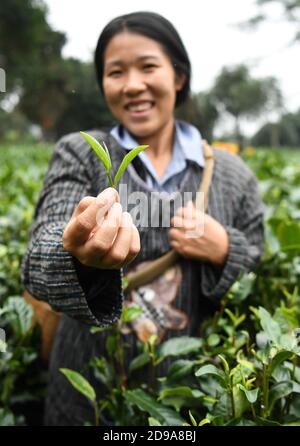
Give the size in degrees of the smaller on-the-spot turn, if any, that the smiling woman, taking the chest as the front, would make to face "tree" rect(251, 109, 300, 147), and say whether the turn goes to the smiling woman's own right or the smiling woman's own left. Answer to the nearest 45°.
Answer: approximately 180°

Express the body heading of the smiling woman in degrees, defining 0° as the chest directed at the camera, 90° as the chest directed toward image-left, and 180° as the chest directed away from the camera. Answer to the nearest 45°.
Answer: approximately 0°

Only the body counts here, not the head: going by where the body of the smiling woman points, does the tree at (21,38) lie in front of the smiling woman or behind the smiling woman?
behind
